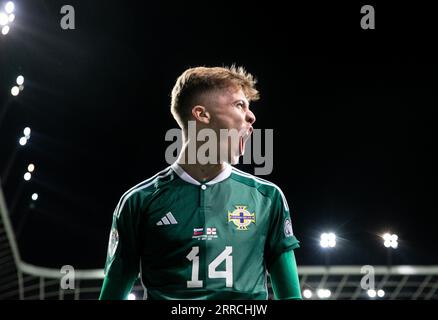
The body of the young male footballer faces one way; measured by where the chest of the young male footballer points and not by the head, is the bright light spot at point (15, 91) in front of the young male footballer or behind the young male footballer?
behind

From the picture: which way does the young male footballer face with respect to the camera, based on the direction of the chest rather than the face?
toward the camera

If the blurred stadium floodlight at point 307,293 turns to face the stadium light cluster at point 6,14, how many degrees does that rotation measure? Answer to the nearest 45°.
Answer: approximately 45° to its right

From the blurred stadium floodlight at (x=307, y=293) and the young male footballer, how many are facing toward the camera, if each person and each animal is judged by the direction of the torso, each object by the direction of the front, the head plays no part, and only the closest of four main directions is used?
2

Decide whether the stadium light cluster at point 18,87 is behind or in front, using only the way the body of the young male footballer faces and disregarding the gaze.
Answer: behind

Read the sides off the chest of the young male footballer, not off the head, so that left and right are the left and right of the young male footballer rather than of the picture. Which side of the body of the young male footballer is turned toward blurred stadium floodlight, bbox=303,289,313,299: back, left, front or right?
back

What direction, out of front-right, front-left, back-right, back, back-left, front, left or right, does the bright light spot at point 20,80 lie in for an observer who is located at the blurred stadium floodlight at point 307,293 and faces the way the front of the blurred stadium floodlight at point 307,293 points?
front-right

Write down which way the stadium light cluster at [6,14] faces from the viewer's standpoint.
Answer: facing the viewer and to the right of the viewer

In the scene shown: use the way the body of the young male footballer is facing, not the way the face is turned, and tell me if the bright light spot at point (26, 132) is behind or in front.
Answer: behind

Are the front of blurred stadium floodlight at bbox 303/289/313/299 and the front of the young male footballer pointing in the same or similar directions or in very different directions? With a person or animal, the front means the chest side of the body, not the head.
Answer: same or similar directions

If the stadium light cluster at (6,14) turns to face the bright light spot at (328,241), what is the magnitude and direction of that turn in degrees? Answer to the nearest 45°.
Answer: approximately 90° to its left

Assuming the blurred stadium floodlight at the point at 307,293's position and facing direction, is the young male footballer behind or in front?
in front

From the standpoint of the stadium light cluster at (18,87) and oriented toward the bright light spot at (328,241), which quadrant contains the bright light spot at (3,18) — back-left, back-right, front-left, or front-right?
back-right
